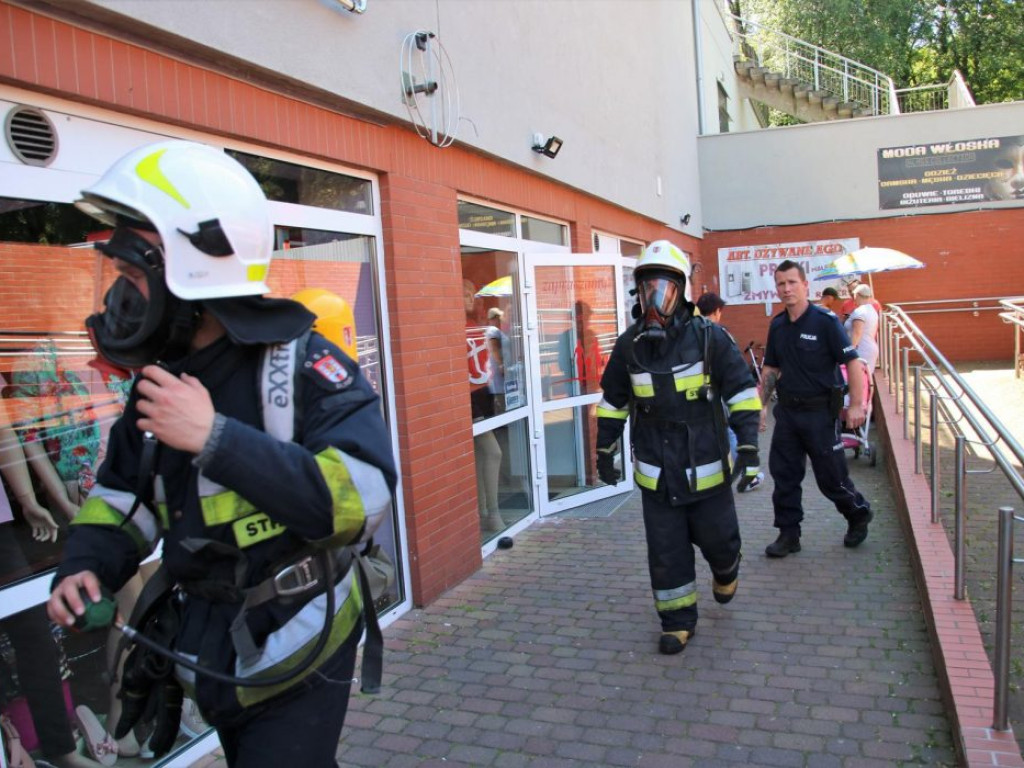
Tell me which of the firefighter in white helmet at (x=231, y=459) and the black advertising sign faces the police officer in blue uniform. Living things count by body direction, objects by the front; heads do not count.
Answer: the black advertising sign

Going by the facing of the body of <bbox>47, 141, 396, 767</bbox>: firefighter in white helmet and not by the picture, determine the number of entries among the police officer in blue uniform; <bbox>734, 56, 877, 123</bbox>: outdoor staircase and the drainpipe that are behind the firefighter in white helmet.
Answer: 3

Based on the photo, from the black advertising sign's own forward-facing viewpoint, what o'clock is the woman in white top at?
The woman in white top is roughly at 12 o'clock from the black advertising sign.

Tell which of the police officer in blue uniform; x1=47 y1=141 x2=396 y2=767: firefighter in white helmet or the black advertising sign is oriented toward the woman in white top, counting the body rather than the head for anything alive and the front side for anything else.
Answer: the black advertising sign

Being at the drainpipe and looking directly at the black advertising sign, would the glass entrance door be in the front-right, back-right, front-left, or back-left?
back-right

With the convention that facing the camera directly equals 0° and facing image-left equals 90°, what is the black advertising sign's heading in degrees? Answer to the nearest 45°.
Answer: approximately 0°

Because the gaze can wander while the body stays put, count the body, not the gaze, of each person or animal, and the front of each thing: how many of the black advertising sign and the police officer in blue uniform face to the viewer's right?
0

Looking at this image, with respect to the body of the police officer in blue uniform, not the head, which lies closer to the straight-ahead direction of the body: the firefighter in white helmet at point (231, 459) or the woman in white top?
the firefighter in white helmet

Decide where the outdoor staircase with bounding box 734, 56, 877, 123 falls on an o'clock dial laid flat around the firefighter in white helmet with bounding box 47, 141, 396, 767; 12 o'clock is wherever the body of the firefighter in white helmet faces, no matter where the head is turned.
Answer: The outdoor staircase is roughly at 6 o'clock from the firefighter in white helmet.

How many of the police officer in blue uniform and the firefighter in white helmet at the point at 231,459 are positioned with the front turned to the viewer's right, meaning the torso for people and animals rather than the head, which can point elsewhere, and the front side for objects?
0

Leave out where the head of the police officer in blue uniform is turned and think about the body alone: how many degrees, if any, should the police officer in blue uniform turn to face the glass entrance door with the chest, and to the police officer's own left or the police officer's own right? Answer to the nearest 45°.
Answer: approximately 90° to the police officer's own right
